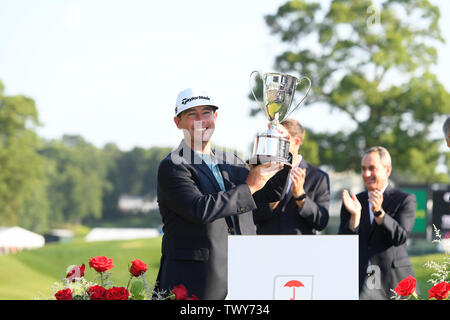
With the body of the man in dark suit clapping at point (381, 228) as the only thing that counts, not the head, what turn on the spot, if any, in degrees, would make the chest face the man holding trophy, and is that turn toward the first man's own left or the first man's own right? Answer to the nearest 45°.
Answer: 0° — they already face them

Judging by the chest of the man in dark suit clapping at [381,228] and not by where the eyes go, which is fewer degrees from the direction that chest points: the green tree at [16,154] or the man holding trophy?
the man holding trophy

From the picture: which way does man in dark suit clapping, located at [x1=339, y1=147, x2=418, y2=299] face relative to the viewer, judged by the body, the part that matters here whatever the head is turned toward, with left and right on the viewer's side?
facing the viewer and to the left of the viewer

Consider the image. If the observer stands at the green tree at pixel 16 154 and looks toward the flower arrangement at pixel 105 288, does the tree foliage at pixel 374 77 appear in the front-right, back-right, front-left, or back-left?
front-left

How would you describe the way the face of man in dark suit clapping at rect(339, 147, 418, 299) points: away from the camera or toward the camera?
toward the camera

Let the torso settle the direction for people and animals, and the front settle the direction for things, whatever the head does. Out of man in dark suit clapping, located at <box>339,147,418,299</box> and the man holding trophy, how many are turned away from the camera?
0

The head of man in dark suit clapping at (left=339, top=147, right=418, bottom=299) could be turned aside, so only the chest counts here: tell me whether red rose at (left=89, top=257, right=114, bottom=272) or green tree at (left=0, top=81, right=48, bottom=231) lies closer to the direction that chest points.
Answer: the red rose

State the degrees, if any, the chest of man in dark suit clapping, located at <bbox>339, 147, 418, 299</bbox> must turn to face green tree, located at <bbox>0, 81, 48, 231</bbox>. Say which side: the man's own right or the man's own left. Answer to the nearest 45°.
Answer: approximately 90° to the man's own right

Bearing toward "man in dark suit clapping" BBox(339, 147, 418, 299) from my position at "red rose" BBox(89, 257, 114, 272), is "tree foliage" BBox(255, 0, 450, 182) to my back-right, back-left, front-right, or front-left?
front-left

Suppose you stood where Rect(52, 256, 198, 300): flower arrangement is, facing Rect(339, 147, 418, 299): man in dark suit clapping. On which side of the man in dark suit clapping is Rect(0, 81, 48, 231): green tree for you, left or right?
left

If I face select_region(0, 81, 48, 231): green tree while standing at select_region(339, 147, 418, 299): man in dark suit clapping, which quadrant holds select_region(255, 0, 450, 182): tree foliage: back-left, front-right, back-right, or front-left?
front-right

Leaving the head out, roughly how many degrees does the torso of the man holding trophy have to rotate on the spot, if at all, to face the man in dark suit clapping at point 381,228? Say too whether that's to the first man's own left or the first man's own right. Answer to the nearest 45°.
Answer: approximately 90° to the first man's own left

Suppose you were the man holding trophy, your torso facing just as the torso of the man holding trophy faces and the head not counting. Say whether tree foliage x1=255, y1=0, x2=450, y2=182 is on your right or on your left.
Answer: on your left

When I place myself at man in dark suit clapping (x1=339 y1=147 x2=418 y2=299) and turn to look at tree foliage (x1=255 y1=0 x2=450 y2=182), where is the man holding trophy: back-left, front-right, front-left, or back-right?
back-left

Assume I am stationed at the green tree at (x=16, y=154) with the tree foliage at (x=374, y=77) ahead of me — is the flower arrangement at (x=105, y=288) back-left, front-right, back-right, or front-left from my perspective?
front-right

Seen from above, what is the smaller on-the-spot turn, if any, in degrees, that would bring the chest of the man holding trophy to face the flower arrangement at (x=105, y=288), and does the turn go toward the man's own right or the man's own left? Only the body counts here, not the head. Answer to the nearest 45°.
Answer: approximately 90° to the man's own right

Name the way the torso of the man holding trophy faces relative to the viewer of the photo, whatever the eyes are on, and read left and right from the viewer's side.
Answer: facing the viewer and to the right of the viewer
